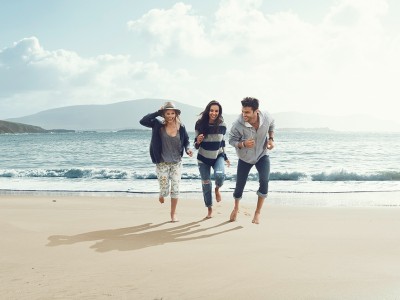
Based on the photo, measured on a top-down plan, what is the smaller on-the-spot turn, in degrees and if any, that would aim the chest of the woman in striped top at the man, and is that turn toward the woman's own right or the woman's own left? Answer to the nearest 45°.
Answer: approximately 45° to the woman's own left

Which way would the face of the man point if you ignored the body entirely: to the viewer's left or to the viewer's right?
to the viewer's left

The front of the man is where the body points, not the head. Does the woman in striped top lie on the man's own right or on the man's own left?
on the man's own right

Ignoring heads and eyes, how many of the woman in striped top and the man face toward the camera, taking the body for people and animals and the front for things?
2

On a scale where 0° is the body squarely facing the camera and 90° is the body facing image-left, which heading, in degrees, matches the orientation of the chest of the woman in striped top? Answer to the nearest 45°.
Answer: approximately 0°

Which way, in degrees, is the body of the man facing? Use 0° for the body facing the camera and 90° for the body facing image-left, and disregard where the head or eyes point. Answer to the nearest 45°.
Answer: approximately 0°
